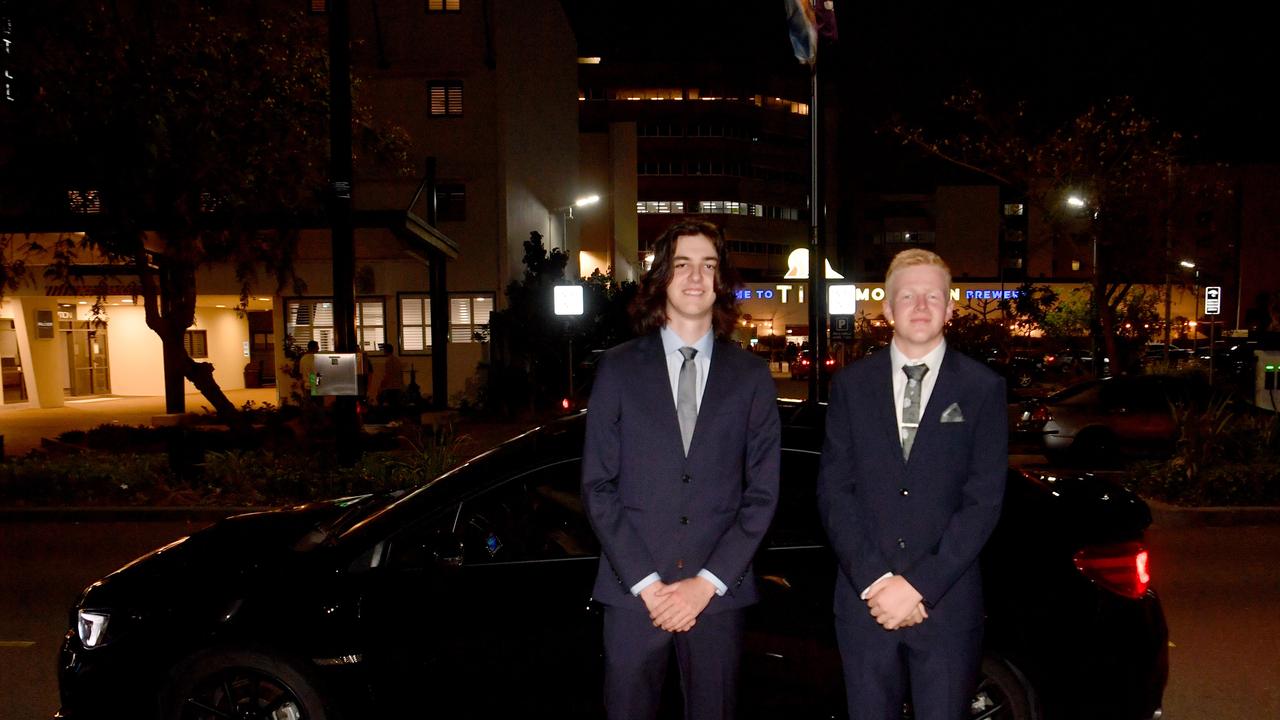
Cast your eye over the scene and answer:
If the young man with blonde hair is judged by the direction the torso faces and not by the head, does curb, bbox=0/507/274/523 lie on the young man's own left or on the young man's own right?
on the young man's own right

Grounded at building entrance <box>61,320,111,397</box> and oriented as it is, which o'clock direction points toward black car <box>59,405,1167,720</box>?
The black car is roughly at 12 o'clock from the building entrance.

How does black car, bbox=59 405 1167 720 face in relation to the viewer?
to the viewer's left

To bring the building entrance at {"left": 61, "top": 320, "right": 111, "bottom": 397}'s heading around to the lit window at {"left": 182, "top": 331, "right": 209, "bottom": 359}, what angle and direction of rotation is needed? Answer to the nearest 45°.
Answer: approximately 90° to its left

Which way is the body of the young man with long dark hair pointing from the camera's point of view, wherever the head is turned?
toward the camera

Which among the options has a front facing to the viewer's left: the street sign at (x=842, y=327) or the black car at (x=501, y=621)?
the black car

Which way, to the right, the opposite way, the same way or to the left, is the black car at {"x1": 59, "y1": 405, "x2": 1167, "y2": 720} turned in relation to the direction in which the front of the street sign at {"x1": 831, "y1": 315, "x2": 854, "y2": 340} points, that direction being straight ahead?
to the right

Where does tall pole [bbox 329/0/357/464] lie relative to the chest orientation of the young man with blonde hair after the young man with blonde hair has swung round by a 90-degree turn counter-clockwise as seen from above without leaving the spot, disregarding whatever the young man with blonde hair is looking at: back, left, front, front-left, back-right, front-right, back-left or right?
back-left

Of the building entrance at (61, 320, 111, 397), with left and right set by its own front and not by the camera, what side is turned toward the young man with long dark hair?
front

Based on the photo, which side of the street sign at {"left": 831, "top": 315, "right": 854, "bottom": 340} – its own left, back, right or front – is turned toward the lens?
front

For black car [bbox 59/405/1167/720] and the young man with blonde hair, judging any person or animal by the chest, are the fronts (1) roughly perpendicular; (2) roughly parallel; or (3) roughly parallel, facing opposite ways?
roughly perpendicular

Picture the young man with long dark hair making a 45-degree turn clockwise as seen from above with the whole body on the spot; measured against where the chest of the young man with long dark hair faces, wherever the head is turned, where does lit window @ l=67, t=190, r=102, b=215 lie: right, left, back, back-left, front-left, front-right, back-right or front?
right

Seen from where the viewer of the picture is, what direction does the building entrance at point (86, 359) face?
facing the viewer
